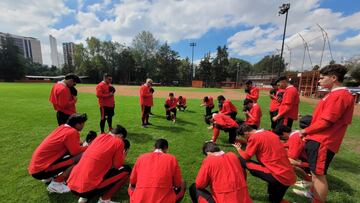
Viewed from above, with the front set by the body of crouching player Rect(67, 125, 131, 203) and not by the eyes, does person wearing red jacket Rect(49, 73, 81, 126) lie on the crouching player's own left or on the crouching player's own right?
on the crouching player's own left

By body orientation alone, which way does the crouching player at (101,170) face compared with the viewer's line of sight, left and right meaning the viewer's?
facing away from the viewer and to the right of the viewer

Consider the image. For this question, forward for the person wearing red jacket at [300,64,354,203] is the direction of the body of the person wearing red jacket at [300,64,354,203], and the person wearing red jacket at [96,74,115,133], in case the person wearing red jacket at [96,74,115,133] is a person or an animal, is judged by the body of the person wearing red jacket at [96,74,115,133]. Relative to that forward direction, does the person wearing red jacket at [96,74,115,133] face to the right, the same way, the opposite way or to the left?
the opposite way

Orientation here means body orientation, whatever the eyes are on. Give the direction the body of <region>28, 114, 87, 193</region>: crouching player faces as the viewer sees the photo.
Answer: to the viewer's right

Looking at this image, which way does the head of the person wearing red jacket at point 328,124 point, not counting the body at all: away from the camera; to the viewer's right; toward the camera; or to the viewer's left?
to the viewer's left

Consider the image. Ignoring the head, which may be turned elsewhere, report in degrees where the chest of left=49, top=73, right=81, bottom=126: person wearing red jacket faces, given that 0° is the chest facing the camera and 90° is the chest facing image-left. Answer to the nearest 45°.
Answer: approximately 270°

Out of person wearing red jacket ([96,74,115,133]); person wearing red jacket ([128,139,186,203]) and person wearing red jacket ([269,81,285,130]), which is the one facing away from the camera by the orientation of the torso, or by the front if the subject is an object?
person wearing red jacket ([128,139,186,203])

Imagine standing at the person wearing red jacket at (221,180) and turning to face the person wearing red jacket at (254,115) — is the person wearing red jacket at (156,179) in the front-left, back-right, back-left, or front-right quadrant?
back-left

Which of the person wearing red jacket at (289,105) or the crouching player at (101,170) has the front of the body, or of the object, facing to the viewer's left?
the person wearing red jacket

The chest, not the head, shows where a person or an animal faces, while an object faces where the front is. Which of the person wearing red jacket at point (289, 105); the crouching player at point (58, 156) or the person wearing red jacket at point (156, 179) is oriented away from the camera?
the person wearing red jacket at point (156, 179)

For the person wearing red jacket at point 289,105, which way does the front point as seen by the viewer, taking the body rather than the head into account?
to the viewer's left

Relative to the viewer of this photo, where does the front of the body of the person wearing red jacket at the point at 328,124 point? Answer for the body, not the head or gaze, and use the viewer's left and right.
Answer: facing to the left of the viewer

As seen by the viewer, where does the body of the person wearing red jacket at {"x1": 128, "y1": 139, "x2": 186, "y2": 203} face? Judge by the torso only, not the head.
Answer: away from the camera

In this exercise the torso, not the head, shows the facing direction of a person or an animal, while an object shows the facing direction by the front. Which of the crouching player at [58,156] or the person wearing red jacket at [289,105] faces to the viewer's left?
the person wearing red jacket
